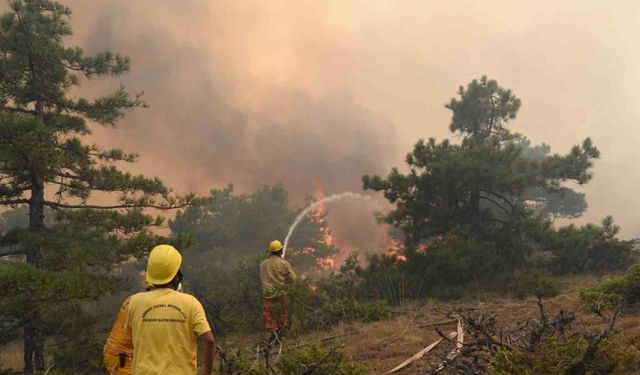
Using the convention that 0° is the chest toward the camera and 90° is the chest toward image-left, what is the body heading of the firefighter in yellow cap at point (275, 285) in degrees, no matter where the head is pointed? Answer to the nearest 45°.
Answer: approximately 225°

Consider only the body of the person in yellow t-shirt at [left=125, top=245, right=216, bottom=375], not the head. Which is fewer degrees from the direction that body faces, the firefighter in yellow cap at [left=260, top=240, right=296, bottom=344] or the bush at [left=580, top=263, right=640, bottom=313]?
the firefighter in yellow cap

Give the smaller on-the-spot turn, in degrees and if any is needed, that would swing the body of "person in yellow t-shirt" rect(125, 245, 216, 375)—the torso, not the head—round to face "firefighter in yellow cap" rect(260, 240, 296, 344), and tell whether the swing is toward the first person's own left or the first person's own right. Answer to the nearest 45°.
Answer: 0° — they already face them

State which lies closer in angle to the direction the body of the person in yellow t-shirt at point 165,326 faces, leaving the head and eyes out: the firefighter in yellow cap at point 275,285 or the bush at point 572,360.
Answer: the firefighter in yellow cap

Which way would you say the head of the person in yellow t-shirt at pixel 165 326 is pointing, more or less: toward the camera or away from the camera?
away from the camera

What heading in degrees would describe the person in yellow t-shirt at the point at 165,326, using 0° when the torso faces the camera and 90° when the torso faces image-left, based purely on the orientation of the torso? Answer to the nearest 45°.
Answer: approximately 180°

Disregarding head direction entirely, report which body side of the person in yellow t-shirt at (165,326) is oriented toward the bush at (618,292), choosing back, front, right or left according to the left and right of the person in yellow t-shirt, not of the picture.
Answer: right

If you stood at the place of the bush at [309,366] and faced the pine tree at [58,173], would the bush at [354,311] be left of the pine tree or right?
right

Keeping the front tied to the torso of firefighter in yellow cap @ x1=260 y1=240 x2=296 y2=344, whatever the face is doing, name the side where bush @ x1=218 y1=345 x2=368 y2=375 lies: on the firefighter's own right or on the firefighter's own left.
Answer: on the firefighter's own right

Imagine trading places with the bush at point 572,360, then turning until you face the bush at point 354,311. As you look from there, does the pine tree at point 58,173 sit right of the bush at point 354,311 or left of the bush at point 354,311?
left
